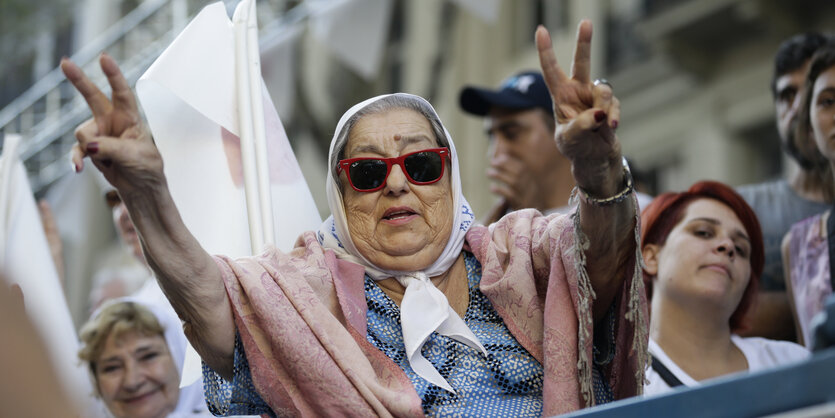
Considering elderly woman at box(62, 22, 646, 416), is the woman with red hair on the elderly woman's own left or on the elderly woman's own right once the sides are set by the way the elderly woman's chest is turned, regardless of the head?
on the elderly woman's own left

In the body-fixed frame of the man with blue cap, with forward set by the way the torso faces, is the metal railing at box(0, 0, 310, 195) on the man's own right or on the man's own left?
on the man's own right

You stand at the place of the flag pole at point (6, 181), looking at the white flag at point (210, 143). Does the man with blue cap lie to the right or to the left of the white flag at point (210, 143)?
left

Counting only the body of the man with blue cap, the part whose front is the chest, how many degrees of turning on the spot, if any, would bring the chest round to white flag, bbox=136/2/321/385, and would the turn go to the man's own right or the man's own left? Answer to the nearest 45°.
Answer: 0° — they already face it

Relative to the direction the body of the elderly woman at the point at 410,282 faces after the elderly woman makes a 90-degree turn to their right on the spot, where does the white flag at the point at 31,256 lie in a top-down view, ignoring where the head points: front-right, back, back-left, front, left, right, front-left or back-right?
front-right

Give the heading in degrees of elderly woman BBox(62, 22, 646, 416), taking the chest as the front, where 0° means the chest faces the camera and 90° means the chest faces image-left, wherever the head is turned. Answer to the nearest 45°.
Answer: approximately 0°

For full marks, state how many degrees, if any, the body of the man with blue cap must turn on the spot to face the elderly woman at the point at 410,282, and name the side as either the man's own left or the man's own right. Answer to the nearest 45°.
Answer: approximately 45° to the man's own left

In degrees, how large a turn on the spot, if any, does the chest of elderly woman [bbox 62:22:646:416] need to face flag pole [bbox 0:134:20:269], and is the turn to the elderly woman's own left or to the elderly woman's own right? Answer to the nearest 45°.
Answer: approximately 135° to the elderly woman's own right
